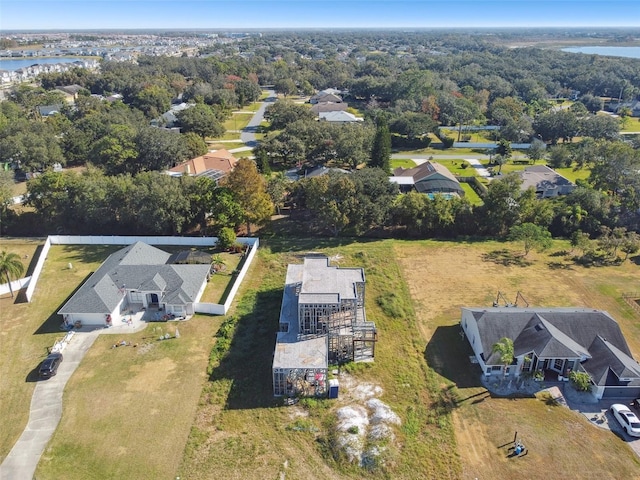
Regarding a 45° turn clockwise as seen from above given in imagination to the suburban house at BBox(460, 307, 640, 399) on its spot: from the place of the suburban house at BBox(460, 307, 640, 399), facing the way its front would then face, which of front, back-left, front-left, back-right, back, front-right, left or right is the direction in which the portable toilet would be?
front

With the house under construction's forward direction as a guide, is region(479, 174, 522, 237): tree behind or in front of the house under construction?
behind

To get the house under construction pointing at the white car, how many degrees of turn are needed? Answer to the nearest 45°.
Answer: approximately 90° to its left

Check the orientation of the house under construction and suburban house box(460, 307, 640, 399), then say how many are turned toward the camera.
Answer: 2

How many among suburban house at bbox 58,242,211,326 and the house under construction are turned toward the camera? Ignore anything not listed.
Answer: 2

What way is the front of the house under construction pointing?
toward the camera

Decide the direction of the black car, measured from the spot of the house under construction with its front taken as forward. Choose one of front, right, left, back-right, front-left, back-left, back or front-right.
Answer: right

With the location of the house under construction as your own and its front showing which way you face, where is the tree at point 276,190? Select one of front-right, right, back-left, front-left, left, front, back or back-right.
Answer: back

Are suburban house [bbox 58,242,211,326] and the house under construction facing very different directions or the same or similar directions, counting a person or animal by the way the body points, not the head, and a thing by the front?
same or similar directions

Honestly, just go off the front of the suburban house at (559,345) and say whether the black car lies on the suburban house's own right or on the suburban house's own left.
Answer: on the suburban house's own right

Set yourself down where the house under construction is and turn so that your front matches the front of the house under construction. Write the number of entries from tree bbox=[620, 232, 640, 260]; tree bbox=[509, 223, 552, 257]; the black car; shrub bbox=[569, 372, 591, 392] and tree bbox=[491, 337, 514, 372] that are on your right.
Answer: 1

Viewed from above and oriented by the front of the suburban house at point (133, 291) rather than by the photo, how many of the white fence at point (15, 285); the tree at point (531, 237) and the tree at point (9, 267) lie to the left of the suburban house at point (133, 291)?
1

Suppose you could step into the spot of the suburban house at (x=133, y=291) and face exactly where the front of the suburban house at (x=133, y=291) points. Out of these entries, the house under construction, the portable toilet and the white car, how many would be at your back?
0

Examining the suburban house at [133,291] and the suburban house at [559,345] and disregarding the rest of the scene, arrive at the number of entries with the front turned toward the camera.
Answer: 2

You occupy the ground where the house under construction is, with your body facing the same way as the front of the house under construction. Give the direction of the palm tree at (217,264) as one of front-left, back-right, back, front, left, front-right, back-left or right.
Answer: back-right

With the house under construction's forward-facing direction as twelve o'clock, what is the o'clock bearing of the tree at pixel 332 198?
The tree is roughly at 6 o'clock from the house under construction.

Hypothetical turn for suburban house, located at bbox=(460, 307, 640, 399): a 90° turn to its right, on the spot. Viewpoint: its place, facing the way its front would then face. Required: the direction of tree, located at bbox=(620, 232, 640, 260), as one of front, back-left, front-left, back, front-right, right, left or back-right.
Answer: right

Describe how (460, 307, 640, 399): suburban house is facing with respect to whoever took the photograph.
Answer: facing the viewer

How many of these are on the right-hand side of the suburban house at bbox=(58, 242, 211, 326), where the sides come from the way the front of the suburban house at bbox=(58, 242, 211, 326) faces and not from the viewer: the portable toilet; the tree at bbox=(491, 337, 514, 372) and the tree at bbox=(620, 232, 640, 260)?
0

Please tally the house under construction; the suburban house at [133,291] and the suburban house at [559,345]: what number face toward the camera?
3
